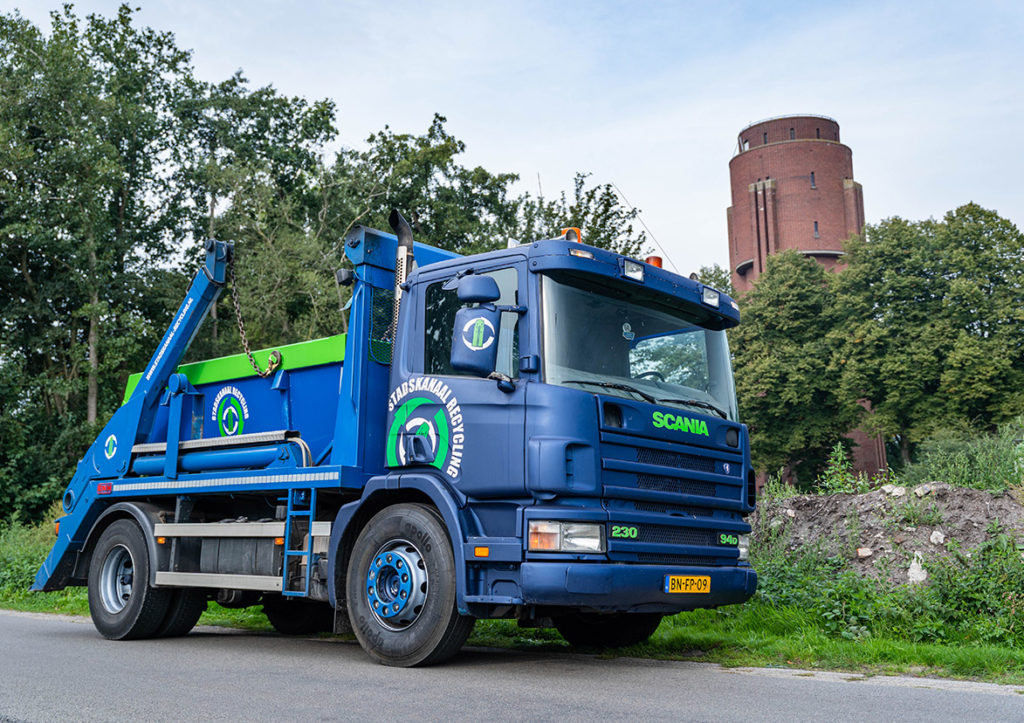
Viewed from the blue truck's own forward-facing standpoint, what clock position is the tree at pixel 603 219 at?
The tree is roughly at 8 o'clock from the blue truck.

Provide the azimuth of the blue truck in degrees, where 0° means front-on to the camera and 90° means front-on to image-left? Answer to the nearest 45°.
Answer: approximately 315°

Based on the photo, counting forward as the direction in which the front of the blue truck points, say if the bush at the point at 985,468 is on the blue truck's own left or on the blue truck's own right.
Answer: on the blue truck's own left

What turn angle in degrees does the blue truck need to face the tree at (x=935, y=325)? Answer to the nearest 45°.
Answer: approximately 90° to its left

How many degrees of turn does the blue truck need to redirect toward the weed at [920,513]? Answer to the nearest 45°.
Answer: approximately 45° to its left

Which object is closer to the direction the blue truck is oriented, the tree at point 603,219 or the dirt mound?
the dirt mound

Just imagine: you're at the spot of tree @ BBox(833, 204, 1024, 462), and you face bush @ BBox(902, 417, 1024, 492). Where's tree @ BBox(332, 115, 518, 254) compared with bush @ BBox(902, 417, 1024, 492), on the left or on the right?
right

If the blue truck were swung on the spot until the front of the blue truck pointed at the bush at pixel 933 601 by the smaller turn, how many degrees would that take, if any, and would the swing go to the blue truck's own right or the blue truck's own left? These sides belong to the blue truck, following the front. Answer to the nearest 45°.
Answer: approximately 45° to the blue truck's own left

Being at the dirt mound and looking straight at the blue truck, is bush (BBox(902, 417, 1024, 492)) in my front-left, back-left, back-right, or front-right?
back-right

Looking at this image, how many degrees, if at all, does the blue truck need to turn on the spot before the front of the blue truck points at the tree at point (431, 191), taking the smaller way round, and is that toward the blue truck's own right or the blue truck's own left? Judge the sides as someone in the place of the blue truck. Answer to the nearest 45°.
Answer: approximately 135° to the blue truck's own left

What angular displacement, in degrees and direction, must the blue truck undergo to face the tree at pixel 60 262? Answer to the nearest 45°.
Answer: approximately 180°

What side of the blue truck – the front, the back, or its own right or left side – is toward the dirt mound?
left

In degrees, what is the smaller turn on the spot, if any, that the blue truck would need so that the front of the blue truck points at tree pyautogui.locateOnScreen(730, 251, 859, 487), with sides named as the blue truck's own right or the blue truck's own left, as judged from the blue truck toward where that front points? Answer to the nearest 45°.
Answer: approximately 90° to the blue truck's own left
